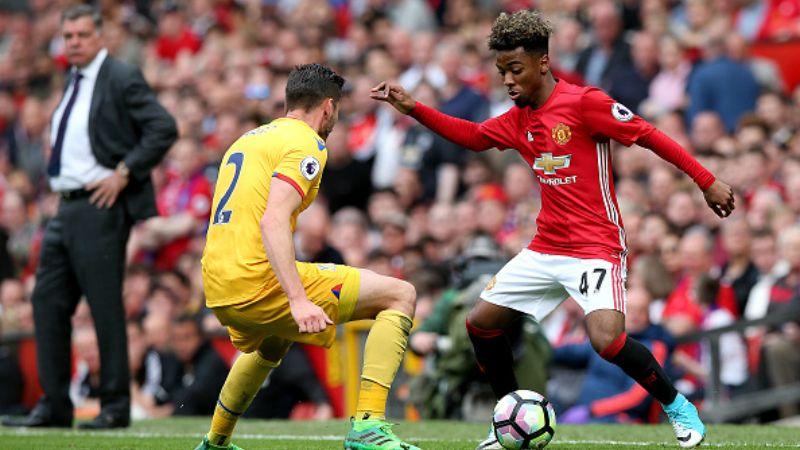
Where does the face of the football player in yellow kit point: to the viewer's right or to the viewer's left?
to the viewer's right

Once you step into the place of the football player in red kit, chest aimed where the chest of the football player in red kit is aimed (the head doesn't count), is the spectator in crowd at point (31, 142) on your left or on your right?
on your right

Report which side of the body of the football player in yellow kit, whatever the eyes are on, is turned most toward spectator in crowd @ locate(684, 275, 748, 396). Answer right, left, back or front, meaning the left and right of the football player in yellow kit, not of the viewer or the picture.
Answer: front

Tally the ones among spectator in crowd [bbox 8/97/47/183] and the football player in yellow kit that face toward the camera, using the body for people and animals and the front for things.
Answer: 1

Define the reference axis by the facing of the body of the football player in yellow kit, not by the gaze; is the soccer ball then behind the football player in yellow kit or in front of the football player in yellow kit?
in front

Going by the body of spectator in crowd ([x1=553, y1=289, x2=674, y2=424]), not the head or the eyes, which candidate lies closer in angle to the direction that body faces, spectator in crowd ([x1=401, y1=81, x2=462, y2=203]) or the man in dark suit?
the man in dark suit

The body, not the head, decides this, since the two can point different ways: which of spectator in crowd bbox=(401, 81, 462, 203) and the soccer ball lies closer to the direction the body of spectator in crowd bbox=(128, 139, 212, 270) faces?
the soccer ball

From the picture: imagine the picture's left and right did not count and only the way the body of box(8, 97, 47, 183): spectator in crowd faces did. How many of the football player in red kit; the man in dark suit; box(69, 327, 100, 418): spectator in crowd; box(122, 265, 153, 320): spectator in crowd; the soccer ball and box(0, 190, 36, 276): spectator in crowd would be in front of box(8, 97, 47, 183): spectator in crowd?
6

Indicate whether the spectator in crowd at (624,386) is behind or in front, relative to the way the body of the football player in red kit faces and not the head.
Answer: behind
